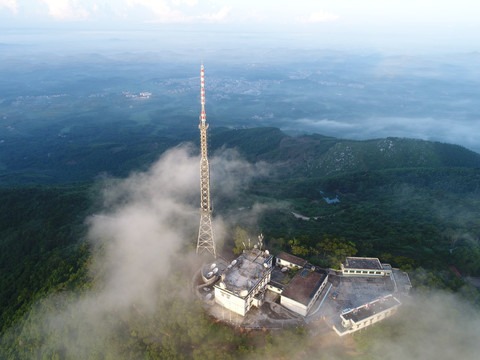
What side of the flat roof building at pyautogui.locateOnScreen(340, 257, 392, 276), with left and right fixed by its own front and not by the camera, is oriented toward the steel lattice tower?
right

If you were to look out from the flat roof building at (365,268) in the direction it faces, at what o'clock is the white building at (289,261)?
The white building is roughly at 2 o'clock from the flat roof building.

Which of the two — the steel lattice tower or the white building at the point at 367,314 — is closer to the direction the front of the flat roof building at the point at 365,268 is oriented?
the white building

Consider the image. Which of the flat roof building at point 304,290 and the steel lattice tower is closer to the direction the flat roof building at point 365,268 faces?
the flat roof building

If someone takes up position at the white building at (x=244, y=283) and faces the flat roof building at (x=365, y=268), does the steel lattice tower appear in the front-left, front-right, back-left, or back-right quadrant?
back-left

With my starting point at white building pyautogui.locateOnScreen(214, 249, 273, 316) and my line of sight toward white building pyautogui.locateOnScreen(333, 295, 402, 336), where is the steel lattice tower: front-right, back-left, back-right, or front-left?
back-left

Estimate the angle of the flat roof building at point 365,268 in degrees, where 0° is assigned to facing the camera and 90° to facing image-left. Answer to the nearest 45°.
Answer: approximately 0°

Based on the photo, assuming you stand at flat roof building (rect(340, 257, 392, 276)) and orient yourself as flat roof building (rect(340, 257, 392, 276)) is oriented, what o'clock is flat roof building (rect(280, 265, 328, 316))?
flat roof building (rect(280, 265, 328, 316)) is roughly at 1 o'clock from flat roof building (rect(340, 257, 392, 276)).
